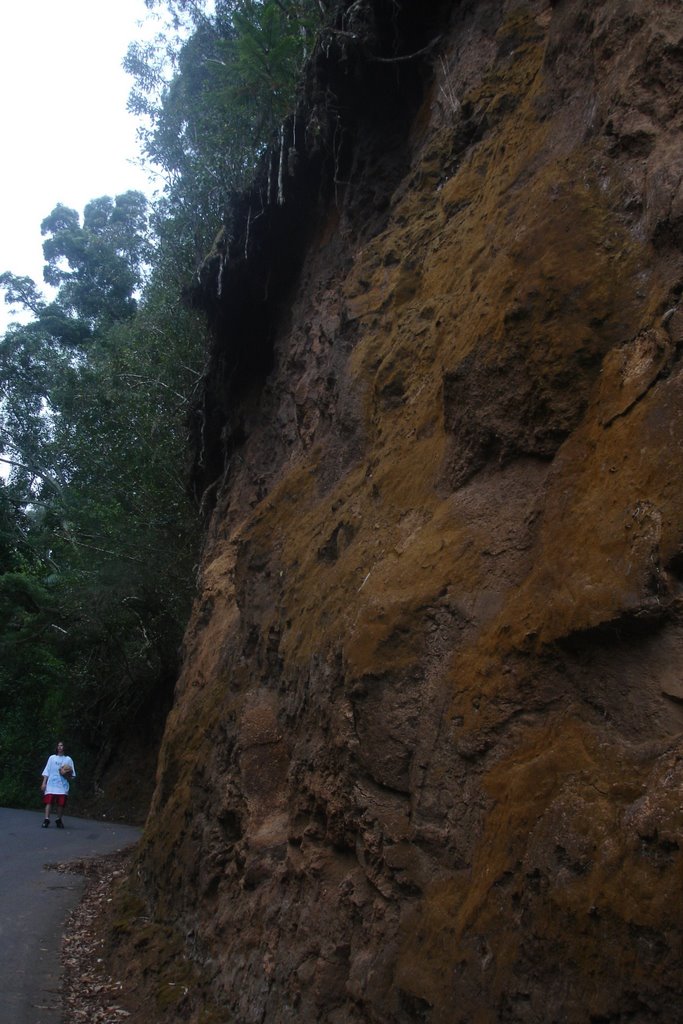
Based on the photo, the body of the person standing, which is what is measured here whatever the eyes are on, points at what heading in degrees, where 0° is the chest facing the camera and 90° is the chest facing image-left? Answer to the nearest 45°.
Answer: approximately 0°
